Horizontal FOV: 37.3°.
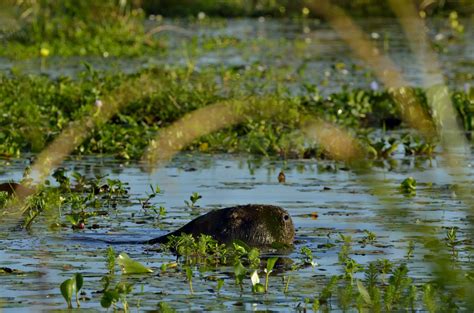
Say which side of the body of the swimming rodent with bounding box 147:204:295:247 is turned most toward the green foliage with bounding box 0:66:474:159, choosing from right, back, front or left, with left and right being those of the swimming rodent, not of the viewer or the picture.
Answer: left

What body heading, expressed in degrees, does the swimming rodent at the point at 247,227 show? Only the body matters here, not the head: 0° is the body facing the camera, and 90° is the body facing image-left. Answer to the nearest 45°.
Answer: approximately 270°

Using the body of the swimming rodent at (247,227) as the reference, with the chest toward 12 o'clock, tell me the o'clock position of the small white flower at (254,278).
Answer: The small white flower is roughly at 3 o'clock from the swimming rodent.

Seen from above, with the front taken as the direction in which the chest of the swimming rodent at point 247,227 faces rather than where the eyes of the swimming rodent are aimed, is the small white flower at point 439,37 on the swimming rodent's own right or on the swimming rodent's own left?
on the swimming rodent's own left
